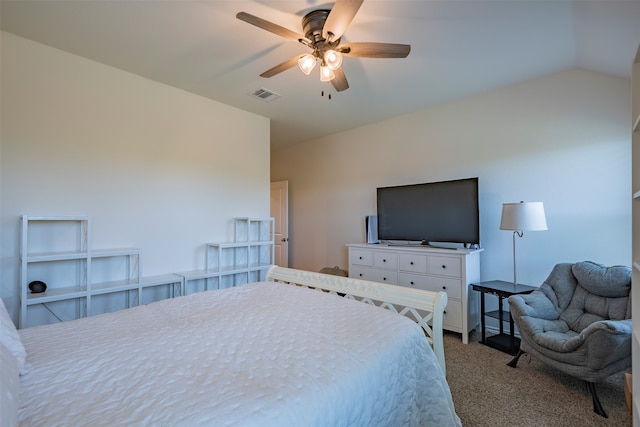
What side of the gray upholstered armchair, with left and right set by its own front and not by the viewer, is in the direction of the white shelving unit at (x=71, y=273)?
front

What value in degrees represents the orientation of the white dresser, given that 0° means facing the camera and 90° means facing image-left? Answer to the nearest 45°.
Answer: approximately 45°

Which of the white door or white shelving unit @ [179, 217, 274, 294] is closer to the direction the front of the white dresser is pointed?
the white shelving unit

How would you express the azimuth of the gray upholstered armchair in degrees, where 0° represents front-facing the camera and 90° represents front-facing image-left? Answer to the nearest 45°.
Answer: approximately 45°

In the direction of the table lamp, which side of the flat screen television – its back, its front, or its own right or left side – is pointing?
left

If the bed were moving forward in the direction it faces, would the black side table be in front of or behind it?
in front

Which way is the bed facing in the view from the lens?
facing away from the viewer and to the right of the viewer

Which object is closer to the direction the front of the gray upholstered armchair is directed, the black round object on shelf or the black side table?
the black round object on shelf

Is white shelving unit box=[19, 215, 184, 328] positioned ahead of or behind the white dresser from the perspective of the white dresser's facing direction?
ahead

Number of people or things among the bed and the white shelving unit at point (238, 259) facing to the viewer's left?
0

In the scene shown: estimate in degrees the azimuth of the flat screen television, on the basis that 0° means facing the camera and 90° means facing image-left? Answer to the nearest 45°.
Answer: approximately 45°

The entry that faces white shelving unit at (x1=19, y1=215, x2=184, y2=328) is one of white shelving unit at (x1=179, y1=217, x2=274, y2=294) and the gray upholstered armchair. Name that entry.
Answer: the gray upholstered armchair

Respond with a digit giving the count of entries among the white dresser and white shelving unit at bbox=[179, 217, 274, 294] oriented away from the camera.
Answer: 0

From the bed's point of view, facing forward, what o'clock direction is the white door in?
The white door is roughly at 11 o'clock from the bed.

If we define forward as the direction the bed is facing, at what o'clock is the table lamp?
The table lamp is roughly at 1 o'clock from the bed.
